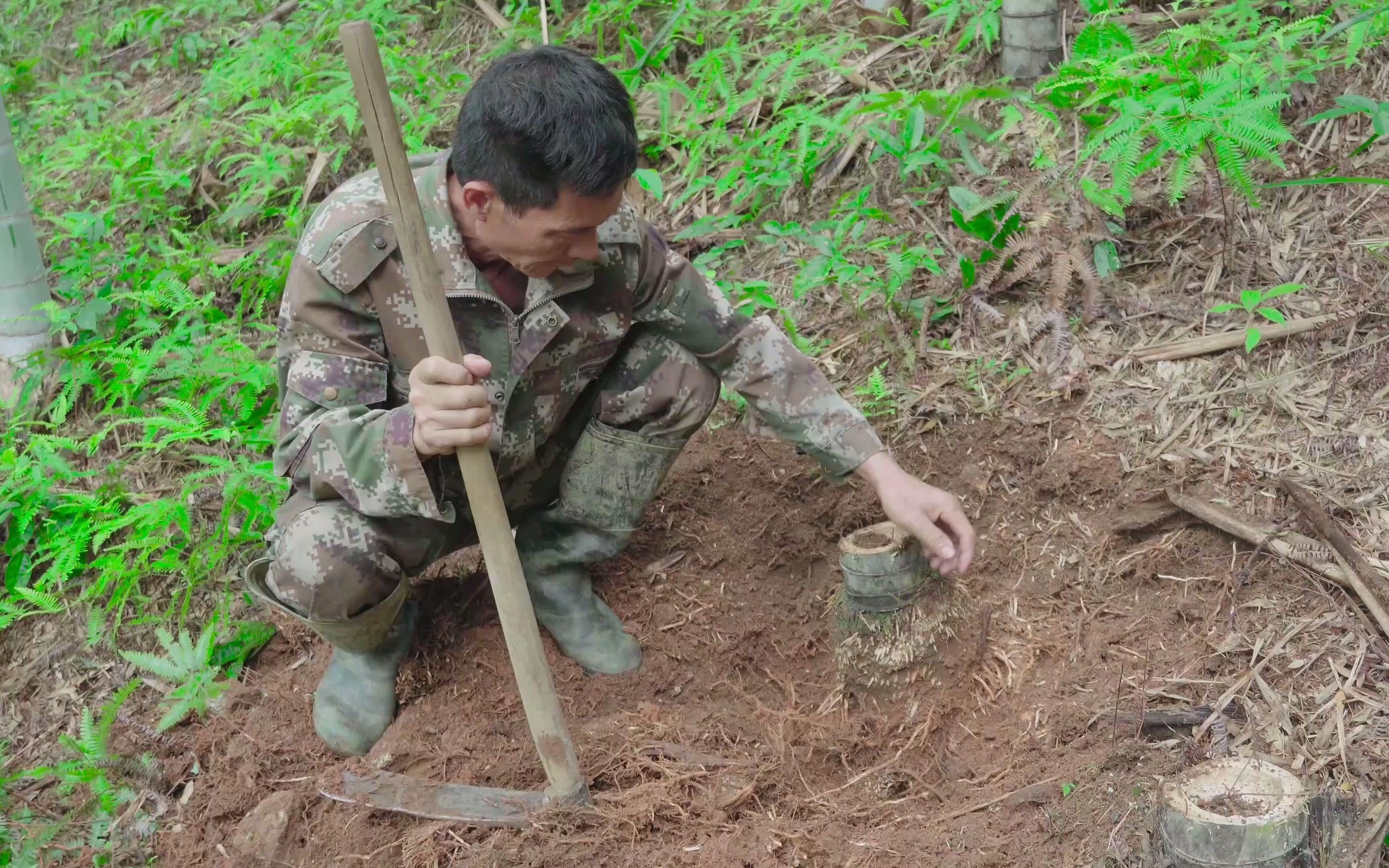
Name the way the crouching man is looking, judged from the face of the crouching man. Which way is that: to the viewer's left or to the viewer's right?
to the viewer's right

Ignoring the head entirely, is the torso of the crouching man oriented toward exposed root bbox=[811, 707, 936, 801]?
yes

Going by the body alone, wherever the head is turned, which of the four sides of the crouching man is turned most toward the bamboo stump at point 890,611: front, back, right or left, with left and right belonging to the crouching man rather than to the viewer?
front

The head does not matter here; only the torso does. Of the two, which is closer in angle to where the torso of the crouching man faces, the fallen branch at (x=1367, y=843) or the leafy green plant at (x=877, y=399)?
the fallen branch

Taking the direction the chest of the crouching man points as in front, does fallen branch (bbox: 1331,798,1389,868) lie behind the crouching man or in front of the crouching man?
in front

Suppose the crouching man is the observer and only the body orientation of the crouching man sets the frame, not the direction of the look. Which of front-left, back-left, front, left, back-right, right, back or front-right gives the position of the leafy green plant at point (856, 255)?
left

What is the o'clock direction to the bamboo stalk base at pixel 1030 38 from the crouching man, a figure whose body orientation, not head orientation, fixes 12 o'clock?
The bamboo stalk base is roughly at 9 o'clock from the crouching man.

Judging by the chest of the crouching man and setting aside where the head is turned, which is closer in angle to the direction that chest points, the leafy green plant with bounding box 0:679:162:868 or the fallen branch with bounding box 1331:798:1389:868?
the fallen branch

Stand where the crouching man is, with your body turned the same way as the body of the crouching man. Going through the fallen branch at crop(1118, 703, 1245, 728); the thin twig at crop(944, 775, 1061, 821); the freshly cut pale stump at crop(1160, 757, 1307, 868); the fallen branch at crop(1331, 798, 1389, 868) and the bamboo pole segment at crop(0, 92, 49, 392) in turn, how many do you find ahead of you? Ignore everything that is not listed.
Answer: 4

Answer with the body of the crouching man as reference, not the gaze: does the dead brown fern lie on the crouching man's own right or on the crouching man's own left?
on the crouching man's own left

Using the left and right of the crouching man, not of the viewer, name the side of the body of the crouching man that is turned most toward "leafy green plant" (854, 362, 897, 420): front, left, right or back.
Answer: left

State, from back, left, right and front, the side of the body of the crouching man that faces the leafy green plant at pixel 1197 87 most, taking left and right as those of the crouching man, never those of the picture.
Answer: left

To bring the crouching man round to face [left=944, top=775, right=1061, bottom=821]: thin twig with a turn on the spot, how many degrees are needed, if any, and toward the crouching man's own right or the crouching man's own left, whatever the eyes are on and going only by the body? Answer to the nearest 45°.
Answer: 0° — they already face it

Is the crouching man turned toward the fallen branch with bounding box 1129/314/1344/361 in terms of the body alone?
no

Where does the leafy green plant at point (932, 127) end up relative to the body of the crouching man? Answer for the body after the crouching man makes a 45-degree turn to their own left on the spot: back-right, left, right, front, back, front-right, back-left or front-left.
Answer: front-left

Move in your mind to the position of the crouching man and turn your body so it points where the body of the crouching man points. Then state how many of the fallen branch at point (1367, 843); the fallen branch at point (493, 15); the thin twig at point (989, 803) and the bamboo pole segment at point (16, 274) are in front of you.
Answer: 2

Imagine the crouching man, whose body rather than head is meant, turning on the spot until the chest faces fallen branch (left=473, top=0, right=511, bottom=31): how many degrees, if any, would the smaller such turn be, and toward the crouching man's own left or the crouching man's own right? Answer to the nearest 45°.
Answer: approximately 135° to the crouching man's own left

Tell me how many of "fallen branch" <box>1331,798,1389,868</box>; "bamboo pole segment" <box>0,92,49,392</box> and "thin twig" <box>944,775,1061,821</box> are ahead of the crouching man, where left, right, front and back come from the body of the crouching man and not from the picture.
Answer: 2

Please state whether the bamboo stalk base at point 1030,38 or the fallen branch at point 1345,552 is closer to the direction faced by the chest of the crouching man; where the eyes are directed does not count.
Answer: the fallen branch

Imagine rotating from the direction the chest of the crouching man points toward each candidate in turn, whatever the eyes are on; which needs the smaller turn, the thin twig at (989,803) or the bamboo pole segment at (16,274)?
the thin twig
